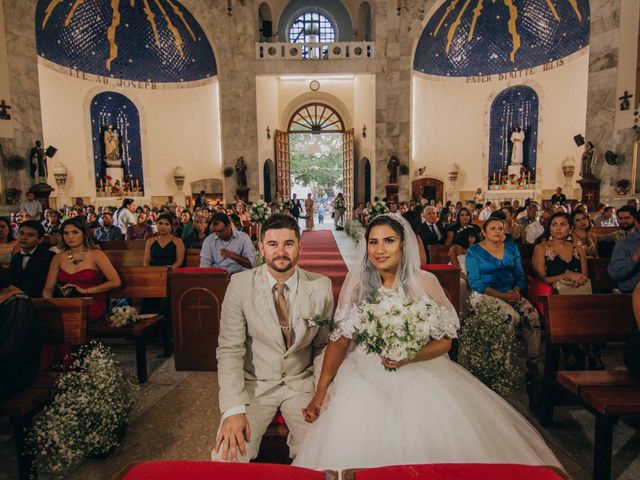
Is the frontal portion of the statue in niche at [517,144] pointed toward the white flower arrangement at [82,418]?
yes

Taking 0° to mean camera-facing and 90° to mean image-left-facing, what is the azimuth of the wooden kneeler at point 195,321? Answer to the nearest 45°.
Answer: approximately 0°

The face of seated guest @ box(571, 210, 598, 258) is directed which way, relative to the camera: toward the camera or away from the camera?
toward the camera

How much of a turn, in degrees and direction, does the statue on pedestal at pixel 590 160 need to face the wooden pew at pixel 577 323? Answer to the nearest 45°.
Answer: approximately 45° to its left

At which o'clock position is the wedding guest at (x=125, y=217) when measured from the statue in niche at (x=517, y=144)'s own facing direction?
The wedding guest is roughly at 1 o'clock from the statue in niche.

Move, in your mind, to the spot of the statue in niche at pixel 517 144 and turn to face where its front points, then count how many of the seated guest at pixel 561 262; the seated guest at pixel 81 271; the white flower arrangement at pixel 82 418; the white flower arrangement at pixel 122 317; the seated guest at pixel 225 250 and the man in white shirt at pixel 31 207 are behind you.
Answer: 0

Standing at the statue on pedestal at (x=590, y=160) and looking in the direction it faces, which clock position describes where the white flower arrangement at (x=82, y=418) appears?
The white flower arrangement is roughly at 11 o'clock from the statue on pedestal.

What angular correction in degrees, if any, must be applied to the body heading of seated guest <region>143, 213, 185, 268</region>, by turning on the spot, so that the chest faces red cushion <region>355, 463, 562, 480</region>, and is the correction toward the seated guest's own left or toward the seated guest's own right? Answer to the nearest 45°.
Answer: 0° — they already face it

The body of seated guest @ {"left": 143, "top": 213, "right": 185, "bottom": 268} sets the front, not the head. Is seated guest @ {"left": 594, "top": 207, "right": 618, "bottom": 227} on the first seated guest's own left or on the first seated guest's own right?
on the first seated guest's own left

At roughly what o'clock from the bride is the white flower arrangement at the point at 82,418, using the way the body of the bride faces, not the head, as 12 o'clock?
The white flower arrangement is roughly at 3 o'clock from the bride.

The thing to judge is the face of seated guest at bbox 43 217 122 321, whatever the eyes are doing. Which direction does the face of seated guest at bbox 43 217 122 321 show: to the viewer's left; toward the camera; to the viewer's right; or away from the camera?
toward the camera

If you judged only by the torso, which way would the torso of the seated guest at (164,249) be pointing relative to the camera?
toward the camera

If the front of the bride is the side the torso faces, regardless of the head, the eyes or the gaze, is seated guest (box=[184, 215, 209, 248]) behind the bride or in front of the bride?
behind

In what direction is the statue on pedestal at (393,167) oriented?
toward the camera

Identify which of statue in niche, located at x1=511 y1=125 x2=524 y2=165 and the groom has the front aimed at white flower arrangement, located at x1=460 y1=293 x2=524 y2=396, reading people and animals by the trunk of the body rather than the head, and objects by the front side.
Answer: the statue in niche

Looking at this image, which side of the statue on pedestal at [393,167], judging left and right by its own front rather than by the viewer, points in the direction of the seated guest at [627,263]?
front

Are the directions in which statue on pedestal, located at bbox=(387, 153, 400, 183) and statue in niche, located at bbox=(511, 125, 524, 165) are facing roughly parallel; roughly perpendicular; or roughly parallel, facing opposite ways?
roughly parallel

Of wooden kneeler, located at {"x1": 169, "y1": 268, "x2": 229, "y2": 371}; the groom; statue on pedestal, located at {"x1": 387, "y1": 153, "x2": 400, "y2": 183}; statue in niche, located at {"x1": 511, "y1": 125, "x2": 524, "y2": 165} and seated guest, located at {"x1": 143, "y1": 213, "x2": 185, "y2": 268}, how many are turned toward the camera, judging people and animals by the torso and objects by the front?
5

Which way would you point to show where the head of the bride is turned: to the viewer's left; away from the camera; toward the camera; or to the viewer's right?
toward the camera

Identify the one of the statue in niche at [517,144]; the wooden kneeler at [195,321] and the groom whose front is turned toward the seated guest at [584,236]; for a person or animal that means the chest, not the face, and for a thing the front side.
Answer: the statue in niche

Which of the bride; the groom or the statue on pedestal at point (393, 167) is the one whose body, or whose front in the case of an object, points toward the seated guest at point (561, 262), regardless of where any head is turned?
the statue on pedestal

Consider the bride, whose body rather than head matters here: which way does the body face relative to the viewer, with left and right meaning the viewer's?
facing the viewer
